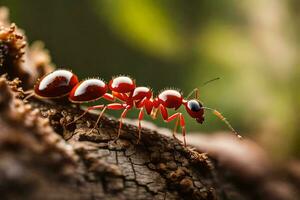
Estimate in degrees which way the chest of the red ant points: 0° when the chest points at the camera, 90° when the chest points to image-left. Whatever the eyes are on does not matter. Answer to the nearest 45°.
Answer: approximately 270°
